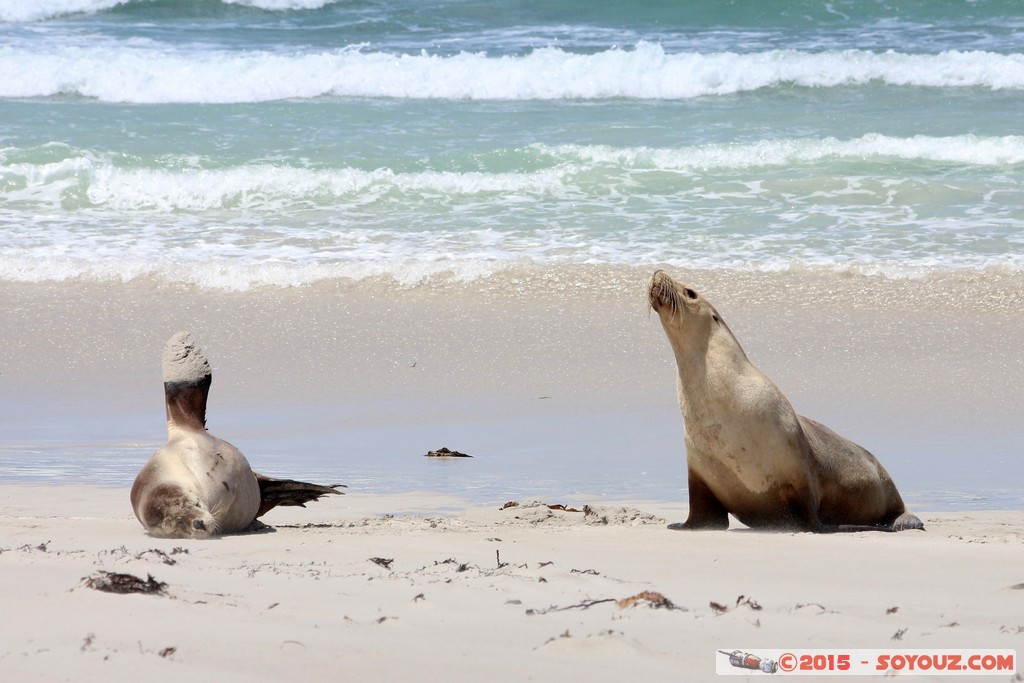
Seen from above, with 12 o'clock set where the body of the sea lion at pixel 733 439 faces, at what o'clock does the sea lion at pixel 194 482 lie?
the sea lion at pixel 194 482 is roughly at 1 o'clock from the sea lion at pixel 733 439.

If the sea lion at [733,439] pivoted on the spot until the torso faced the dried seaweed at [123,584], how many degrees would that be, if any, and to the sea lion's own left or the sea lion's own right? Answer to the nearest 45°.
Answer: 0° — it already faces it

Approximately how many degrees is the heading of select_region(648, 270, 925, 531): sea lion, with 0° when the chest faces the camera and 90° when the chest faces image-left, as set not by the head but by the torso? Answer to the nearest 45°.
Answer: approximately 45°
